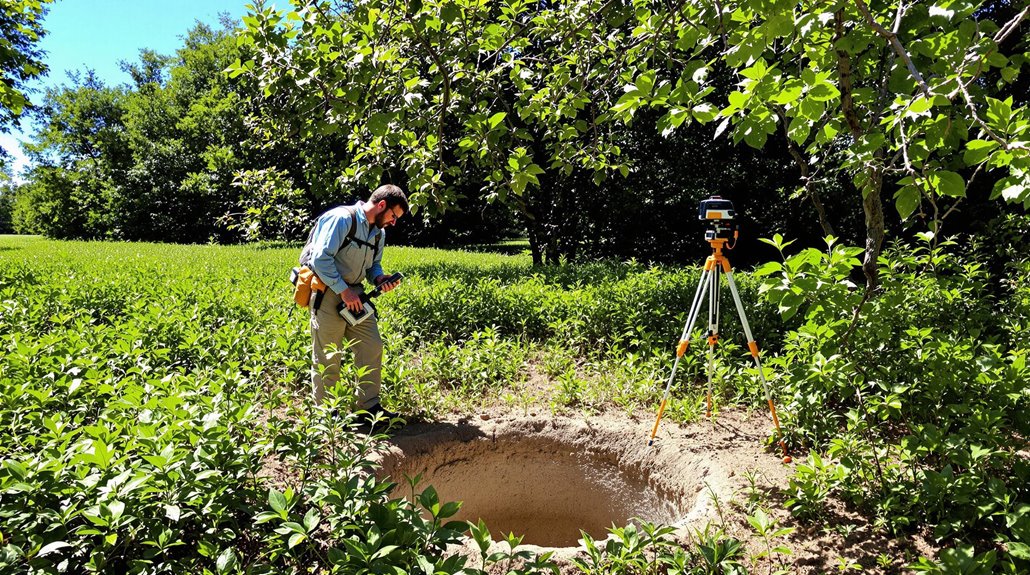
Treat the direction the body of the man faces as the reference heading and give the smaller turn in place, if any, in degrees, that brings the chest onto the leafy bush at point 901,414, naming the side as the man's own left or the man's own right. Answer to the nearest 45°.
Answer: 0° — they already face it

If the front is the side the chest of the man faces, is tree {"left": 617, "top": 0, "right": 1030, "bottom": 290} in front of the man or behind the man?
in front

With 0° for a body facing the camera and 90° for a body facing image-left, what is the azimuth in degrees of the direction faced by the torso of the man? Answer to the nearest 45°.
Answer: approximately 315°

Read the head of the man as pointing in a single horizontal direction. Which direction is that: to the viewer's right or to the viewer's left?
to the viewer's right
